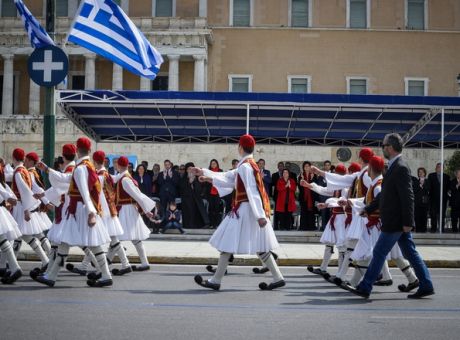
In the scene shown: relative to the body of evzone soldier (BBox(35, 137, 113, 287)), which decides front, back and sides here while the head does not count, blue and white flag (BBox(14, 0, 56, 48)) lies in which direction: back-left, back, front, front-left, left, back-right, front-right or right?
right

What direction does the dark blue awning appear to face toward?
toward the camera

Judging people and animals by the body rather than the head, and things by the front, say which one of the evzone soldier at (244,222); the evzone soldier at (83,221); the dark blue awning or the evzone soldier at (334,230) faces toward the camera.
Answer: the dark blue awning

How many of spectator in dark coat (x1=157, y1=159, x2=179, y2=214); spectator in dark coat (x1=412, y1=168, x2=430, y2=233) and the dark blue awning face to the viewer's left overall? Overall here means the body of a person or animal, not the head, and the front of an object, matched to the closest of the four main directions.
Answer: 0

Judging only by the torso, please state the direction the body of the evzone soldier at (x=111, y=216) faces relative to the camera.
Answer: to the viewer's left

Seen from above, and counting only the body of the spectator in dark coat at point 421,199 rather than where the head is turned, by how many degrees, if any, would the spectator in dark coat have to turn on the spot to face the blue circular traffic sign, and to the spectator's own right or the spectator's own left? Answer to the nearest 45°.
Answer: approximately 45° to the spectator's own right

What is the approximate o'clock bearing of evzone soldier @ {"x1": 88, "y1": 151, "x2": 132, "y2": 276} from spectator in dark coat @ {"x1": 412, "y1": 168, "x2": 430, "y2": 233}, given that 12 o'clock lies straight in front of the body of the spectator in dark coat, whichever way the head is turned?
The evzone soldier is roughly at 1 o'clock from the spectator in dark coat.

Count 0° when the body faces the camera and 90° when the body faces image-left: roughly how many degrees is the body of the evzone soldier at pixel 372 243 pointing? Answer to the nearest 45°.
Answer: approximately 90°

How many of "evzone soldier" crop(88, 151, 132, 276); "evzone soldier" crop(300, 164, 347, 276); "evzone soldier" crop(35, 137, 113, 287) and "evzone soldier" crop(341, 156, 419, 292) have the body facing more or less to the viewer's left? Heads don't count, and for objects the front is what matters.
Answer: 4

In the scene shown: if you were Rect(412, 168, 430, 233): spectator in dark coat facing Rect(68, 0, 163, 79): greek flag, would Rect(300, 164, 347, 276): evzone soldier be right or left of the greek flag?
left

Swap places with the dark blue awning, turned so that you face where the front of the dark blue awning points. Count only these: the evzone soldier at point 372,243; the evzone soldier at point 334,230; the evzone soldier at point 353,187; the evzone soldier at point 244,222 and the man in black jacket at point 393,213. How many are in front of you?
5

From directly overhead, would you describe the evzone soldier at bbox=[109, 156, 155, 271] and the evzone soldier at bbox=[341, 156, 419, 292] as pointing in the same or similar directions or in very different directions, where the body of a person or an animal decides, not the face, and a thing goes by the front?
same or similar directions

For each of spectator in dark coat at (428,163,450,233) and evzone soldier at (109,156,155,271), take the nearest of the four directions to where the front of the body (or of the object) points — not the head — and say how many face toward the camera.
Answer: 1

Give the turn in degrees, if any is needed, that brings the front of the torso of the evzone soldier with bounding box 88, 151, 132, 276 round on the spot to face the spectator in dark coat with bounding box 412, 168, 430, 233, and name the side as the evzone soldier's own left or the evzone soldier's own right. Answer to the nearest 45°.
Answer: approximately 135° to the evzone soldier's own right

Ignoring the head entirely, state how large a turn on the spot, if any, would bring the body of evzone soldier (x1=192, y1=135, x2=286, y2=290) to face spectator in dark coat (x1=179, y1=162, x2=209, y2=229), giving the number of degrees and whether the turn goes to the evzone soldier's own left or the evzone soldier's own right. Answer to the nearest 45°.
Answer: approximately 90° to the evzone soldier's own right

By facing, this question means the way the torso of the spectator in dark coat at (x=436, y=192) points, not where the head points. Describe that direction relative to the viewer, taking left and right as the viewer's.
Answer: facing the viewer

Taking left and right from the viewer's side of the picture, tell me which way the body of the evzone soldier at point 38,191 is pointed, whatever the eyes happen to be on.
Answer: facing to the left of the viewer

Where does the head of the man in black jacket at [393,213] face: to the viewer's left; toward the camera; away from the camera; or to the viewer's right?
to the viewer's left

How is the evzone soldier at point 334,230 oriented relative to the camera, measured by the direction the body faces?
to the viewer's left

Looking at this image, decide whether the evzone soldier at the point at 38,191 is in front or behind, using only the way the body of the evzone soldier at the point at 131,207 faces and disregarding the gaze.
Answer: in front

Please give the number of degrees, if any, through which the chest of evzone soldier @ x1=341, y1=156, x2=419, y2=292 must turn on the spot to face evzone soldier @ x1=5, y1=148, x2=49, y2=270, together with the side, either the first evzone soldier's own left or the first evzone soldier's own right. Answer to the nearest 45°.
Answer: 0° — they already face them
